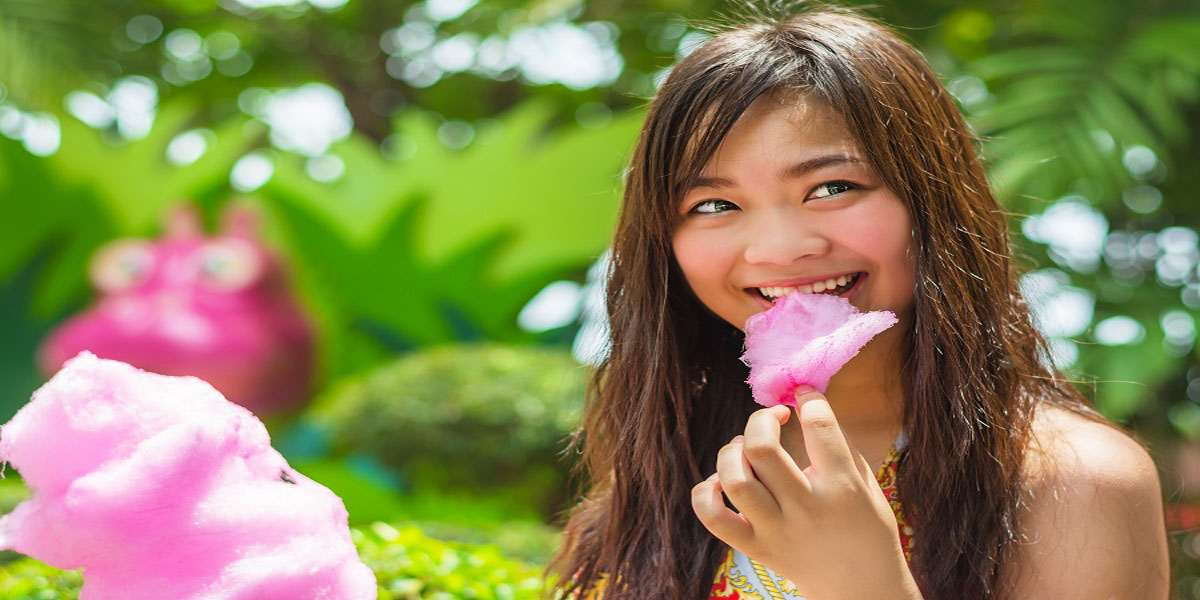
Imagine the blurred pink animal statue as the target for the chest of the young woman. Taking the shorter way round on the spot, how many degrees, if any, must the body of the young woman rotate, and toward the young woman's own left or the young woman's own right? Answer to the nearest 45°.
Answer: approximately 90° to the young woman's own right

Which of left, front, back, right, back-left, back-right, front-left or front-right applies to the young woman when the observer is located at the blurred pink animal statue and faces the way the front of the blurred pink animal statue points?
front-left

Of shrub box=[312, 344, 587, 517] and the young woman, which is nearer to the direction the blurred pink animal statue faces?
the young woman

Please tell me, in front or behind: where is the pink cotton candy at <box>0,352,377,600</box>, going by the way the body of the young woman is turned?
in front

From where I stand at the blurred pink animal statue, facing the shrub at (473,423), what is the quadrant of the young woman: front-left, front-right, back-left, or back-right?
front-right

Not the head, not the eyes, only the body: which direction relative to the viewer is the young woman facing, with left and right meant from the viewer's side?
facing the viewer and to the left of the viewer

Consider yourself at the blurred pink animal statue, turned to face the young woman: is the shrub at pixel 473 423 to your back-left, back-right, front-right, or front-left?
front-left

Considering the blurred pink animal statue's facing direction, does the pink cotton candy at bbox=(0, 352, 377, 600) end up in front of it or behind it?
in front

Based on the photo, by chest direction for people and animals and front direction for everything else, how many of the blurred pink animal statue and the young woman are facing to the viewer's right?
0

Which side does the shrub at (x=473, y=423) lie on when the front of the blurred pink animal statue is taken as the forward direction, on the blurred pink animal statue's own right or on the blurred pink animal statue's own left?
on the blurred pink animal statue's own left
